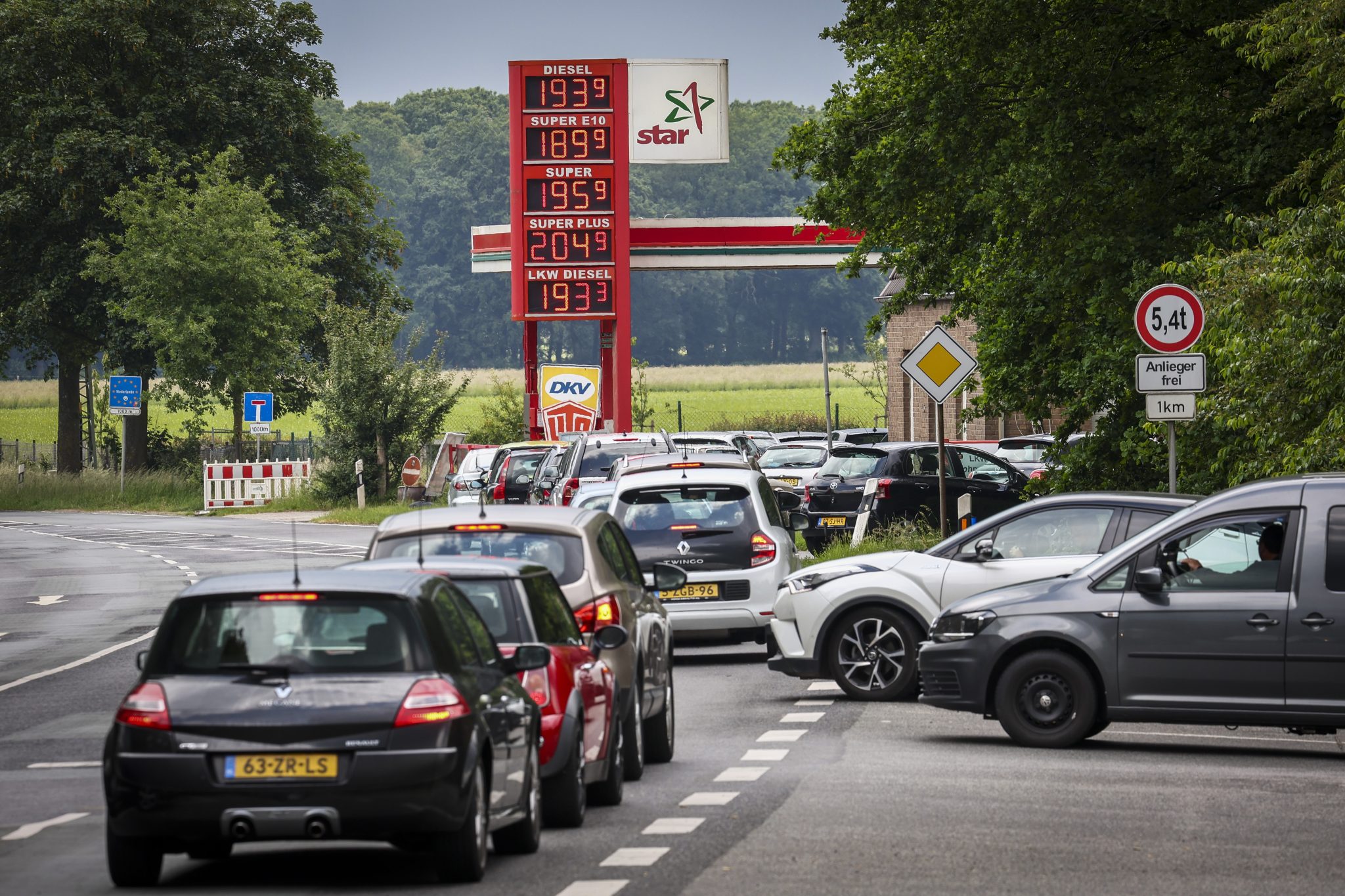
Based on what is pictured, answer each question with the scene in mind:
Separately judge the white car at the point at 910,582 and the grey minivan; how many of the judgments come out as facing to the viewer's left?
2

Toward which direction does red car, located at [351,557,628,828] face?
away from the camera

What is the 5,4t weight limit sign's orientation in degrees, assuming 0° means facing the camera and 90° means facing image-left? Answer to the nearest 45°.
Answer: approximately 0°

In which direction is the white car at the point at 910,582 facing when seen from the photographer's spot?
facing to the left of the viewer

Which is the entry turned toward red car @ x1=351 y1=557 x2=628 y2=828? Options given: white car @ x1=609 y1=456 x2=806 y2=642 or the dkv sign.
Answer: the dkv sign

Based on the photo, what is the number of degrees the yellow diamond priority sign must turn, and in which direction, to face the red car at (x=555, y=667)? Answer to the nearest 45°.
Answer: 0° — it already faces it

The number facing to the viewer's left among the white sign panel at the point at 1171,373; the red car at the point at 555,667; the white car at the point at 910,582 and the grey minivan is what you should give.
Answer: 2

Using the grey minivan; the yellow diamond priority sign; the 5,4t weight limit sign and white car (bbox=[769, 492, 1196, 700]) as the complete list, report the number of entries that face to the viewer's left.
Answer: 2

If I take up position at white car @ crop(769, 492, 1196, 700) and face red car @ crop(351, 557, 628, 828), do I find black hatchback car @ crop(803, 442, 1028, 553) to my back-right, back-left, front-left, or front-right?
back-right

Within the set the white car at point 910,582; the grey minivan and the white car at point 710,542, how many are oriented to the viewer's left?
2

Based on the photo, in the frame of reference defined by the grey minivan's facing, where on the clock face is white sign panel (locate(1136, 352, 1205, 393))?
The white sign panel is roughly at 3 o'clock from the grey minivan.

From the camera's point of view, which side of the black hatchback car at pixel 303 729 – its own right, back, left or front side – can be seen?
back
